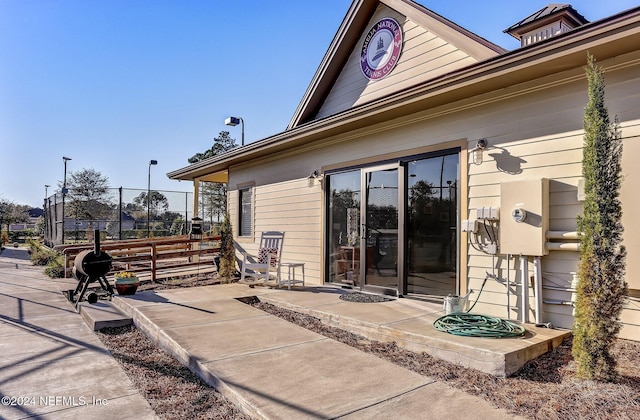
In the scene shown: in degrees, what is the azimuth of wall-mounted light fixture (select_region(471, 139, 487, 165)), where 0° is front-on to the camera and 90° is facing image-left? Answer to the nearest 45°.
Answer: approximately 45°

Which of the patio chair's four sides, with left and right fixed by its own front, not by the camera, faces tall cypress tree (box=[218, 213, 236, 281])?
right

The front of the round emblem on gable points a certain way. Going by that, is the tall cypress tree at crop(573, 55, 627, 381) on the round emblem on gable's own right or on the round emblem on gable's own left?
on the round emblem on gable's own left

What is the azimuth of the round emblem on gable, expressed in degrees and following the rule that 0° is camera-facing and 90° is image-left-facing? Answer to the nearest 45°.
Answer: approximately 45°

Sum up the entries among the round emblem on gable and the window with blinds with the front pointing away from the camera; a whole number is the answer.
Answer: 0

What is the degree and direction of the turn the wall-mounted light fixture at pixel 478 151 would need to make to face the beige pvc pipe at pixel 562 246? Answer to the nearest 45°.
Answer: approximately 90° to its left

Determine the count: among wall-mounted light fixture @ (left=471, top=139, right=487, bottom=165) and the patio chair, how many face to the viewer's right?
0

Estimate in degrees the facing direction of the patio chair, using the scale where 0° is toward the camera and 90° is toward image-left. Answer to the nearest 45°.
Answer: approximately 45°

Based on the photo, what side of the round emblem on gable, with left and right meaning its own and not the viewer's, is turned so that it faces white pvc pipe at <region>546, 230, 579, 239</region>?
left
